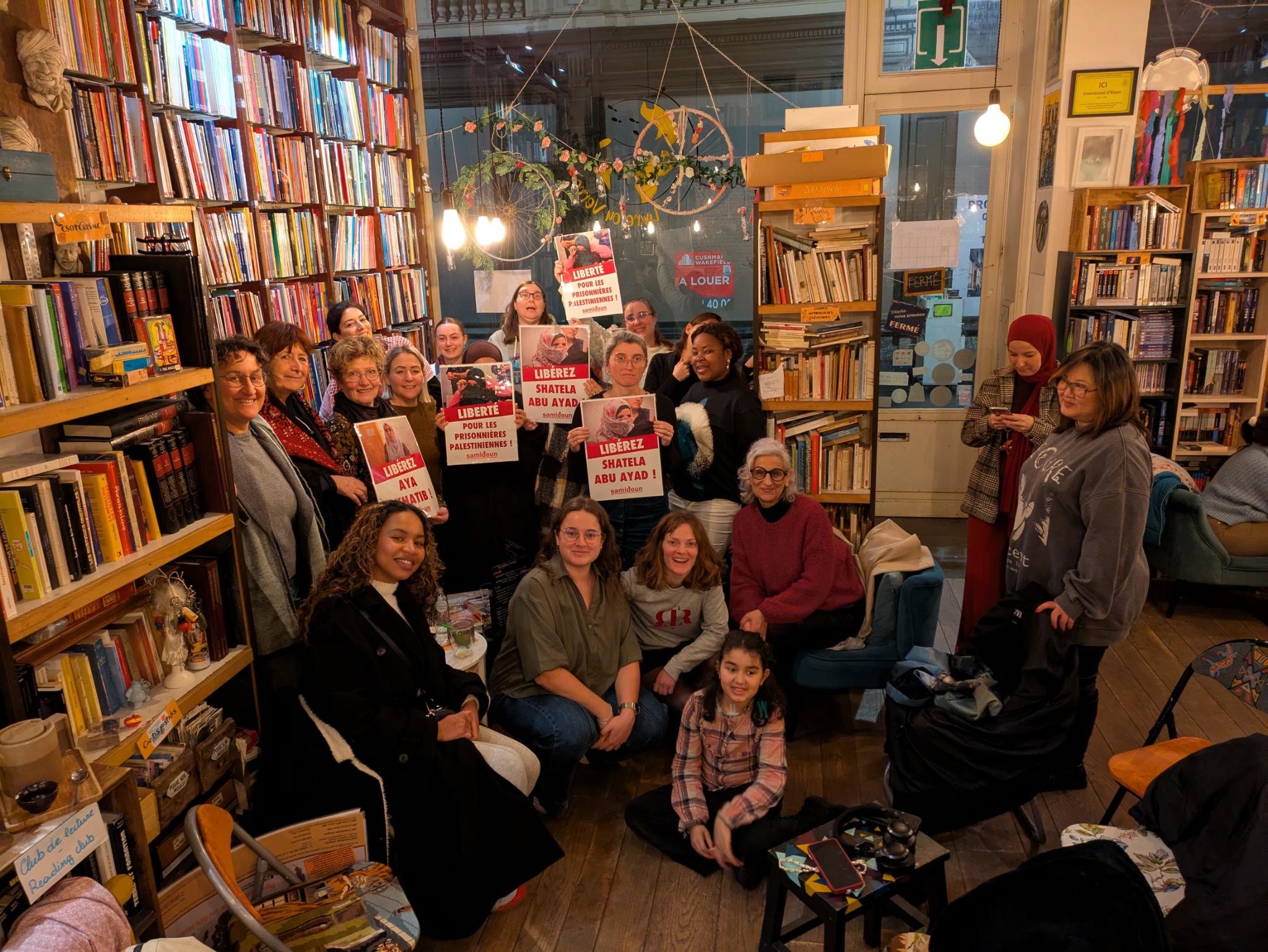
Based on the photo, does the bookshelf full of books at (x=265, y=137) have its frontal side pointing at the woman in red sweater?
yes

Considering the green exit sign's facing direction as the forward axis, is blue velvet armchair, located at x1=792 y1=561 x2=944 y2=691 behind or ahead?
ahead

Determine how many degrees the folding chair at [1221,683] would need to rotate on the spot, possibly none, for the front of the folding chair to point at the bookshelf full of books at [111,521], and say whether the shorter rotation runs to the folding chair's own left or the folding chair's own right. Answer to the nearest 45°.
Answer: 0° — it already faces it

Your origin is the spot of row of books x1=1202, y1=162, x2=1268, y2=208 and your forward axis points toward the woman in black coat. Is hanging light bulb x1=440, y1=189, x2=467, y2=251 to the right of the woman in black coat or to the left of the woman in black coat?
right

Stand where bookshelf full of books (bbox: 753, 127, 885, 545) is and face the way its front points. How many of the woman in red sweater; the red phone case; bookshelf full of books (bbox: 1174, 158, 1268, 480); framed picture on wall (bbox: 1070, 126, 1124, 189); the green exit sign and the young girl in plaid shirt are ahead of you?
3

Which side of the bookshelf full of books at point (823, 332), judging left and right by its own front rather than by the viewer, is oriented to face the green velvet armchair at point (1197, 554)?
left

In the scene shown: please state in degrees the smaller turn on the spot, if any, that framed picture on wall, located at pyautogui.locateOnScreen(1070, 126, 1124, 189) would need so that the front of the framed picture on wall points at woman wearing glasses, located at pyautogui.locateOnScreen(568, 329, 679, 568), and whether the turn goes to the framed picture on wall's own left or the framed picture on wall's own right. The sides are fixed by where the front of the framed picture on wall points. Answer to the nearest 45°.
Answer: approximately 45° to the framed picture on wall's own right

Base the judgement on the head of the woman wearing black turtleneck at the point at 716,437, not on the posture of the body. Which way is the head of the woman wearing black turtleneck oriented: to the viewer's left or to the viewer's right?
to the viewer's left
